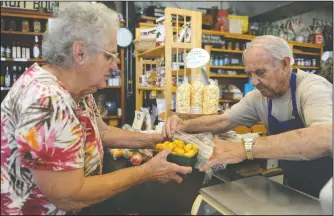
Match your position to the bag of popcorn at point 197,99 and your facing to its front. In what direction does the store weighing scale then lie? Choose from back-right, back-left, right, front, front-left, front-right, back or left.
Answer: front

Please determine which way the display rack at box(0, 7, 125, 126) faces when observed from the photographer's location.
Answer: facing the viewer

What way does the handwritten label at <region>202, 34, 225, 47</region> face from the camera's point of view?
toward the camera

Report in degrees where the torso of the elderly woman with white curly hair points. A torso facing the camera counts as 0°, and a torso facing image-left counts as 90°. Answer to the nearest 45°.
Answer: approximately 270°

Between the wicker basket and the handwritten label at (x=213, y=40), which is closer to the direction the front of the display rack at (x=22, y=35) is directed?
the wicker basket

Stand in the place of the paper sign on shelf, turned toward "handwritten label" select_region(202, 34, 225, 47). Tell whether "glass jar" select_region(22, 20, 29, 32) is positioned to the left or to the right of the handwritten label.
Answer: left

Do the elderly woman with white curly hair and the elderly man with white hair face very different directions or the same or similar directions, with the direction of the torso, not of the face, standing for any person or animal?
very different directions

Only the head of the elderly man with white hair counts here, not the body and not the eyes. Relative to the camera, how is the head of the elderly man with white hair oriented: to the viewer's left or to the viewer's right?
to the viewer's left

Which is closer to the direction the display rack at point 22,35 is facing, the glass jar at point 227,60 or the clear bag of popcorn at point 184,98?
the clear bag of popcorn

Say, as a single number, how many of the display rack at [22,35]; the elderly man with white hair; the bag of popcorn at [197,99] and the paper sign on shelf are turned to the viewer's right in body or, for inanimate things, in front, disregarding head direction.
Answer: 0

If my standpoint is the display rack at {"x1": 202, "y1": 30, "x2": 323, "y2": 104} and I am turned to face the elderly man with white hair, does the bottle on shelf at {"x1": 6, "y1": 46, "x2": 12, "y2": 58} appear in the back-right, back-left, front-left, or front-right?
front-right

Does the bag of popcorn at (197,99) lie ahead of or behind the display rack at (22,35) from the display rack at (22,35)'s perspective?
ahead
